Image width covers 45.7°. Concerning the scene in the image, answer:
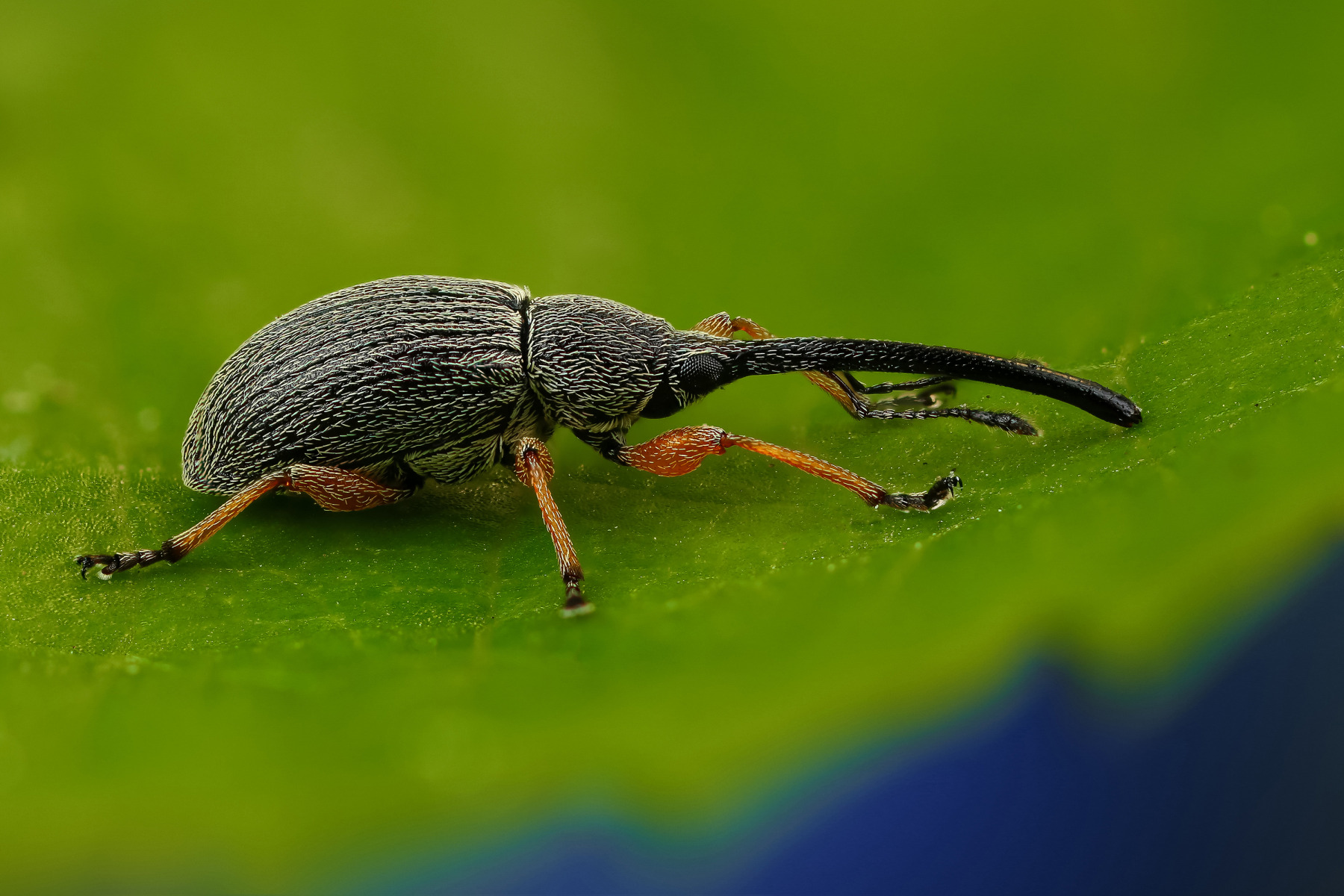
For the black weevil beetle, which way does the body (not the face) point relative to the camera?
to the viewer's right
